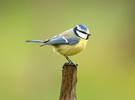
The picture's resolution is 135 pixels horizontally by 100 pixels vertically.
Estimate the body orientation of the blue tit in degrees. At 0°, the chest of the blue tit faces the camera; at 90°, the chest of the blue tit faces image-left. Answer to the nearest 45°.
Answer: approximately 270°
